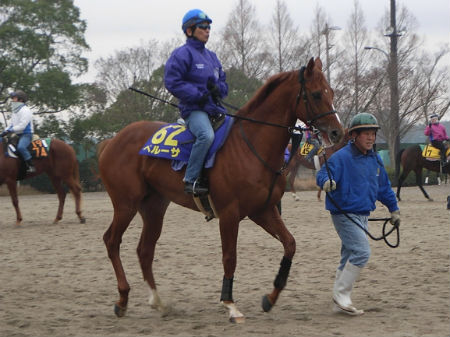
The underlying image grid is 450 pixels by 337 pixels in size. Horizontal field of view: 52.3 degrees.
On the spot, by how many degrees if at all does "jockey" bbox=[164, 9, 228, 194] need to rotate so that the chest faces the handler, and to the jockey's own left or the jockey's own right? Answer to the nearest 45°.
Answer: approximately 45° to the jockey's own left

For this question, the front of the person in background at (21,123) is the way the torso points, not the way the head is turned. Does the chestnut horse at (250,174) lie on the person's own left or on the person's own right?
on the person's own left

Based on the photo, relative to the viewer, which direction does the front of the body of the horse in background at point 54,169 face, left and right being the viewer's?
facing to the left of the viewer

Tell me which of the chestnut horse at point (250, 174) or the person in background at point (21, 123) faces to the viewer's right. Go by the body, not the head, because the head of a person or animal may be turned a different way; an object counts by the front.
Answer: the chestnut horse

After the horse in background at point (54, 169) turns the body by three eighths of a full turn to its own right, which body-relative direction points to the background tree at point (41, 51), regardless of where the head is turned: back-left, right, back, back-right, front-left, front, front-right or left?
front-left

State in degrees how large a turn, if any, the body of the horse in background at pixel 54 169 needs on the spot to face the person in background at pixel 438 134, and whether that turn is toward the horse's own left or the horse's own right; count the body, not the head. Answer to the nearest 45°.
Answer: approximately 180°

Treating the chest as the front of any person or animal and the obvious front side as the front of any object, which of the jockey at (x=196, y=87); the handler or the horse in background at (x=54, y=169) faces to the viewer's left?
the horse in background

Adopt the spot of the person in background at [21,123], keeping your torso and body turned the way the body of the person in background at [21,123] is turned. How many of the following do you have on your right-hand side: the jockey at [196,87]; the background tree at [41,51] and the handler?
1

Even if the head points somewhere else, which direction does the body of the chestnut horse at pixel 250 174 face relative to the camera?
to the viewer's right

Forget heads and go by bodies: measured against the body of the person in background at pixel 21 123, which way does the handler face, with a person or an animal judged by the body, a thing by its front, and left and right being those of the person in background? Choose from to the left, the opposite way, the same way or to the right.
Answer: to the left

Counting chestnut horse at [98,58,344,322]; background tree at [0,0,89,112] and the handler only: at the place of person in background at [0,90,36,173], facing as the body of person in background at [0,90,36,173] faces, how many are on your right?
1

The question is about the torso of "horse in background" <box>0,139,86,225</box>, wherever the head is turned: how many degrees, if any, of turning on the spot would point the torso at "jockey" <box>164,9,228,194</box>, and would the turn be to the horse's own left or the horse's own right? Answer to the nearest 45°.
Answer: approximately 90° to the horse's own left

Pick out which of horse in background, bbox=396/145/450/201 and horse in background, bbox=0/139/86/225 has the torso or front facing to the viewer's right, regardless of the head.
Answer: horse in background, bbox=396/145/450/201

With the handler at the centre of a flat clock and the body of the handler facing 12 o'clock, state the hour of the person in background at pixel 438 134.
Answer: The person in background is roughly at 8 o'clock from the handler.
